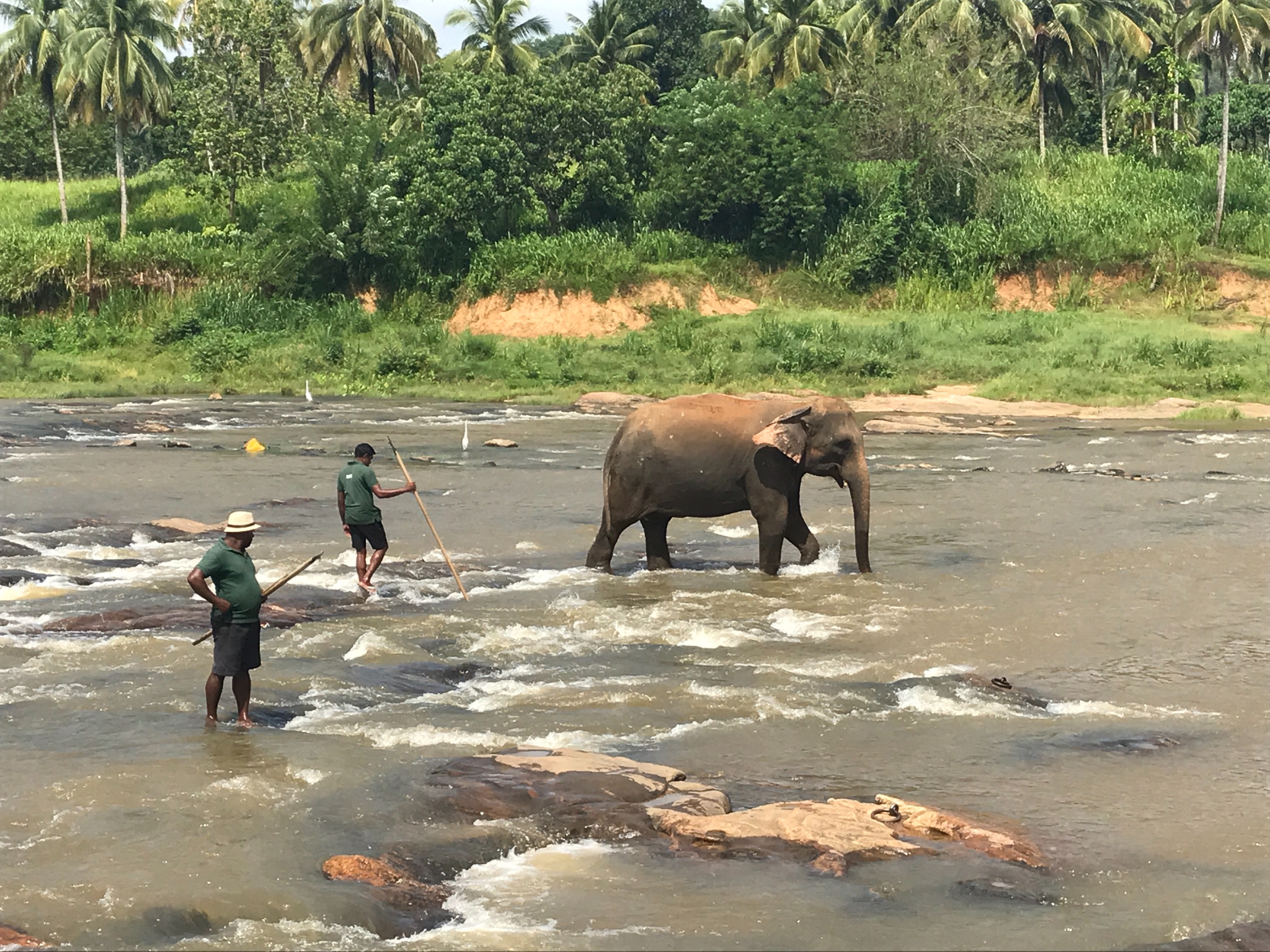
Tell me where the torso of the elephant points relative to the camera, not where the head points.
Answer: to the viewer's right

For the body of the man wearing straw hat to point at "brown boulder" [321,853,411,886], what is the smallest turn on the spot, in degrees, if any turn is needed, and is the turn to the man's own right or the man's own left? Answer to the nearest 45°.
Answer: approximately 45° to the man's own right

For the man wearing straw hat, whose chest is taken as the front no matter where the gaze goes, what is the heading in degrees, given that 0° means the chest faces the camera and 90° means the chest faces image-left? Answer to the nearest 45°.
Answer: approximately 315°

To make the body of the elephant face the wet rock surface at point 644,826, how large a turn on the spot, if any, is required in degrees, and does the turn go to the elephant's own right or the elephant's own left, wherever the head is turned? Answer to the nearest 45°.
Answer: approximately 90° to the elephant's own right

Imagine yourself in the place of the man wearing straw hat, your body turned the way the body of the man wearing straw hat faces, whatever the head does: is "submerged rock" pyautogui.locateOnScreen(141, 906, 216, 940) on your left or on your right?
on your right

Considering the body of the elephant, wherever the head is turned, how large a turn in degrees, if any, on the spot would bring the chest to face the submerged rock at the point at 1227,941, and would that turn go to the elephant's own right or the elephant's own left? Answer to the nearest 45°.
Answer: approximately 90° to the elephant's own right

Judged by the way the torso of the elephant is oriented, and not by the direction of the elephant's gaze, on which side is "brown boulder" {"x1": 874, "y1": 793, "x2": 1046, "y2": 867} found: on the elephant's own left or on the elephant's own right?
on the elephant's own right

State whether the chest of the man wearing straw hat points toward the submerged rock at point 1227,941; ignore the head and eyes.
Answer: yes
